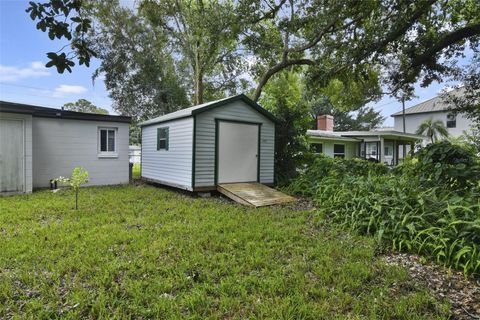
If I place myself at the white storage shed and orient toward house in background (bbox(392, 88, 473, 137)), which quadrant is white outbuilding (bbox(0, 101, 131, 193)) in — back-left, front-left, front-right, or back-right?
back-left

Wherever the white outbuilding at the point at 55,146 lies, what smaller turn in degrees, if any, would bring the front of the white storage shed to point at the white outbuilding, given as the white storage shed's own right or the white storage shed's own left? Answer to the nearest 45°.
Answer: approximately 135° to the white storage shed's own right

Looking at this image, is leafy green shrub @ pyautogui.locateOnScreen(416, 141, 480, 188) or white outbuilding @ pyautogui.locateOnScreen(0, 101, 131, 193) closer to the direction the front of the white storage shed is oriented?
the leafy green shrub

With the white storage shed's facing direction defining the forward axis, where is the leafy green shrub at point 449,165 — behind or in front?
in front

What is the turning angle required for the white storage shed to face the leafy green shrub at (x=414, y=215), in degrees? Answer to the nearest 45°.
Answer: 0° — it already faces it

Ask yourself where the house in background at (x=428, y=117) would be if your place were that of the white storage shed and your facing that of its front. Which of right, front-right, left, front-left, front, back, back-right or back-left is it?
left

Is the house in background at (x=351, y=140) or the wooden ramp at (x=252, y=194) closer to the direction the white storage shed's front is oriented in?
the wooden ramp

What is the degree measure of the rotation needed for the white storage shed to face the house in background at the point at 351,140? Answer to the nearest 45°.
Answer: approximately 90° to its left

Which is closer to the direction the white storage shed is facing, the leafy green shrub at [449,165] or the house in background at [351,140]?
the leafy green shrub
